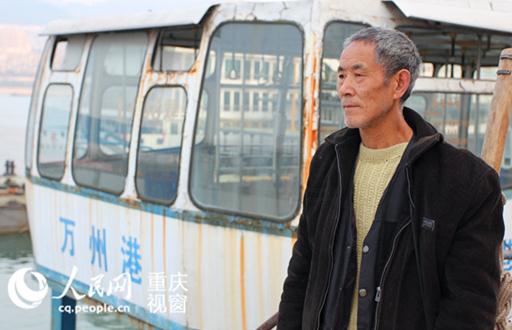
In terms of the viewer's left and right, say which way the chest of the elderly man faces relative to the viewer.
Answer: facing the viewer and to the left of the viewer

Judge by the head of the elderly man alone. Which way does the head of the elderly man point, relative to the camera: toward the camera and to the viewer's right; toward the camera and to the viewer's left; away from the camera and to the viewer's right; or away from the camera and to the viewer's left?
toward the camera and to the viewer's left
